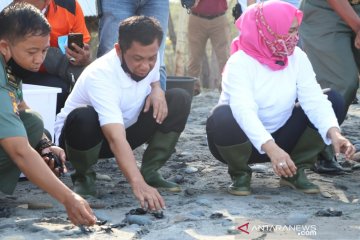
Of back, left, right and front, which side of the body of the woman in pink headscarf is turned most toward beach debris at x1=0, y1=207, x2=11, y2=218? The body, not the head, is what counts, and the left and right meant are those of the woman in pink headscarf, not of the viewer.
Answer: right

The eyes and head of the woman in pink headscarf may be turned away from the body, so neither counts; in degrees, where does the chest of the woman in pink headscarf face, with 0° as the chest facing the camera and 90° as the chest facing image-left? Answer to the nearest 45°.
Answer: approximately 315°

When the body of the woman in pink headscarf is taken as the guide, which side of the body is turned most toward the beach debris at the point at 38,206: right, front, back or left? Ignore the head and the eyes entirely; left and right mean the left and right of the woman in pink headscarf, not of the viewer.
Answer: right

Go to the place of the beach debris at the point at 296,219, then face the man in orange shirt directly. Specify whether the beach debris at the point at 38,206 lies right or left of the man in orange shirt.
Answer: left

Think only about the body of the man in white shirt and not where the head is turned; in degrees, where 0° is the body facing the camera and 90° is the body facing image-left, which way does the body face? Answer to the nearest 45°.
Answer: approximately 315°

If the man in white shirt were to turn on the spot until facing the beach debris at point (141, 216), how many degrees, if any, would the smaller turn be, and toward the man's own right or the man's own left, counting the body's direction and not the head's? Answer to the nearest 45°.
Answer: approximately 45° to the man's own right
